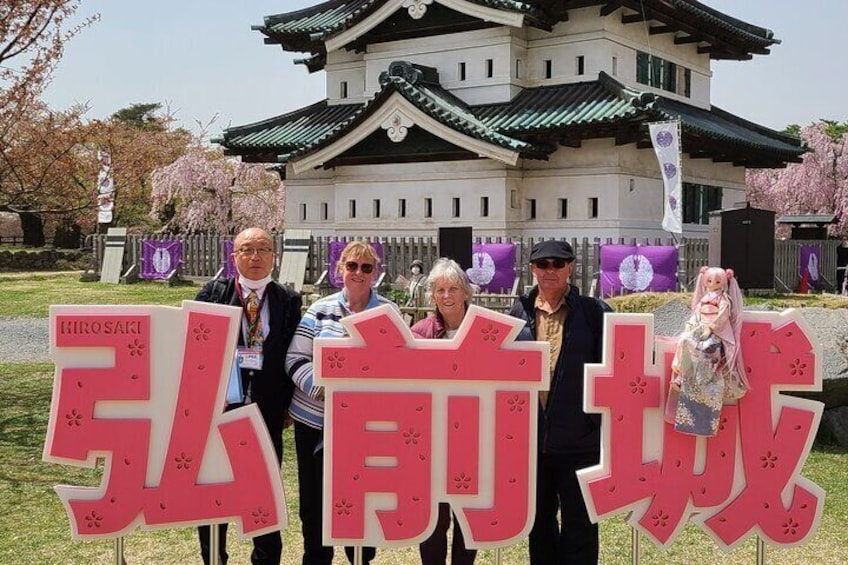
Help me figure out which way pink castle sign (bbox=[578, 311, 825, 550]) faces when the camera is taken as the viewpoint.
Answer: facing the viewer

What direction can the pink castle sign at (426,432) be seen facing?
toward the camera

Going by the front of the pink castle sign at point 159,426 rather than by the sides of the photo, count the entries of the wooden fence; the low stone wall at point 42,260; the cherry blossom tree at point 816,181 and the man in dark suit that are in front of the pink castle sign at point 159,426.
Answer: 0

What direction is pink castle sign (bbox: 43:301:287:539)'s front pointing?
toward the camera

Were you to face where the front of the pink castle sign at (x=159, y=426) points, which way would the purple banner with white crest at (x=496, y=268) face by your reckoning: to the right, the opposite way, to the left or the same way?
the same way

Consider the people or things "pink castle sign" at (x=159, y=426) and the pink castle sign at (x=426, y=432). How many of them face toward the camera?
2

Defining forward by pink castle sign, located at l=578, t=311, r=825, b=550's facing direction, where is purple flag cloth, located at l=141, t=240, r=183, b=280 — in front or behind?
behind

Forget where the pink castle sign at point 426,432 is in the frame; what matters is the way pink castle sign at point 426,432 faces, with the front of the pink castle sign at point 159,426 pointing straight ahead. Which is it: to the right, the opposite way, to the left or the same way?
the same way

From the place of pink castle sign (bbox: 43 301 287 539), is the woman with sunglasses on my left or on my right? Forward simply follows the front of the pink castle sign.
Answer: on my left

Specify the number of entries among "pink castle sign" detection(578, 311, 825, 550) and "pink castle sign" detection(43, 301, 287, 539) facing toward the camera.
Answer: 2

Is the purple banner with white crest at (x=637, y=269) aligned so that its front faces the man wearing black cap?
yes

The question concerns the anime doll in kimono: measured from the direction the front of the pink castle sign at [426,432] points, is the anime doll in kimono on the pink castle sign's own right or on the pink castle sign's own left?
on the pink castle sign's own left

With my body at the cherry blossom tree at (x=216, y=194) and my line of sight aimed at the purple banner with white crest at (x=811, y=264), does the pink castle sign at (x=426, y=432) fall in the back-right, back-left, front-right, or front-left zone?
front-right

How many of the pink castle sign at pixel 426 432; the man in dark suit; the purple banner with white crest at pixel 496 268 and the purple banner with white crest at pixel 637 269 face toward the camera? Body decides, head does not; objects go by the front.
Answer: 4

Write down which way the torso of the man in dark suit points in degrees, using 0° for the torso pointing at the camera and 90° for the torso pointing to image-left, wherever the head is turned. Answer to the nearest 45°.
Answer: approximately 0°

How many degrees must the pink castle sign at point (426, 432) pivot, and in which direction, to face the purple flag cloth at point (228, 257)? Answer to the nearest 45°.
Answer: approximately 180°

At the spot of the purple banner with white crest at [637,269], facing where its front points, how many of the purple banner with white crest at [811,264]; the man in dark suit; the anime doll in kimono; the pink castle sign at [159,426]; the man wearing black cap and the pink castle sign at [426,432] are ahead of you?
5

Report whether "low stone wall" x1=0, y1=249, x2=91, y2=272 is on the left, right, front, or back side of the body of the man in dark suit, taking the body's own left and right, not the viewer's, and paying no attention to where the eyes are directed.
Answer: back

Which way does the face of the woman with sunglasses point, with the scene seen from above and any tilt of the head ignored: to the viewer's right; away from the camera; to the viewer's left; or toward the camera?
toward the camera
